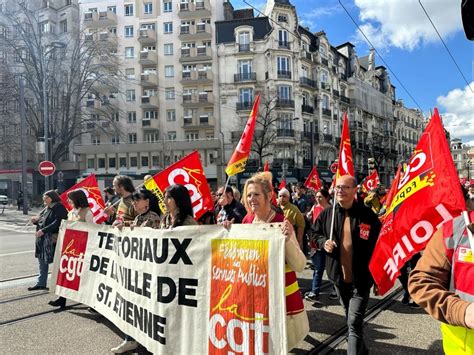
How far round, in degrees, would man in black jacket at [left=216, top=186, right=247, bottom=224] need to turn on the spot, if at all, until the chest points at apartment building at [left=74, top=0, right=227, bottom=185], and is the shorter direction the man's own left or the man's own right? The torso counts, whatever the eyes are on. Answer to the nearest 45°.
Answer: approximately 135° to the man's own right

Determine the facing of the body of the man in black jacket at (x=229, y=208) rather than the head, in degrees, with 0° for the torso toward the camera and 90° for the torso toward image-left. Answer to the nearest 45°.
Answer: approximately 45°

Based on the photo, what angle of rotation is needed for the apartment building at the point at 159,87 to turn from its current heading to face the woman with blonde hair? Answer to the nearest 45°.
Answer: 0° — it already faces them

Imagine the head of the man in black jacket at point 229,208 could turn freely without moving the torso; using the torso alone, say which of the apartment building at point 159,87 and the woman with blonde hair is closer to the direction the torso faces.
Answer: the woman with blonde hair

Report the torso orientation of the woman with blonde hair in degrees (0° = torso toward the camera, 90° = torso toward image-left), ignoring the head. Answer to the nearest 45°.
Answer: approximately 45°

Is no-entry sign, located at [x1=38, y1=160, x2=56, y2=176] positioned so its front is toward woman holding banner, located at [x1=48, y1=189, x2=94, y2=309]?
yes

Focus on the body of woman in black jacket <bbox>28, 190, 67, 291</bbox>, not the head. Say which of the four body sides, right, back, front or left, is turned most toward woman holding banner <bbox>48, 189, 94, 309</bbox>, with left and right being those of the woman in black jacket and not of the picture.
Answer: left
